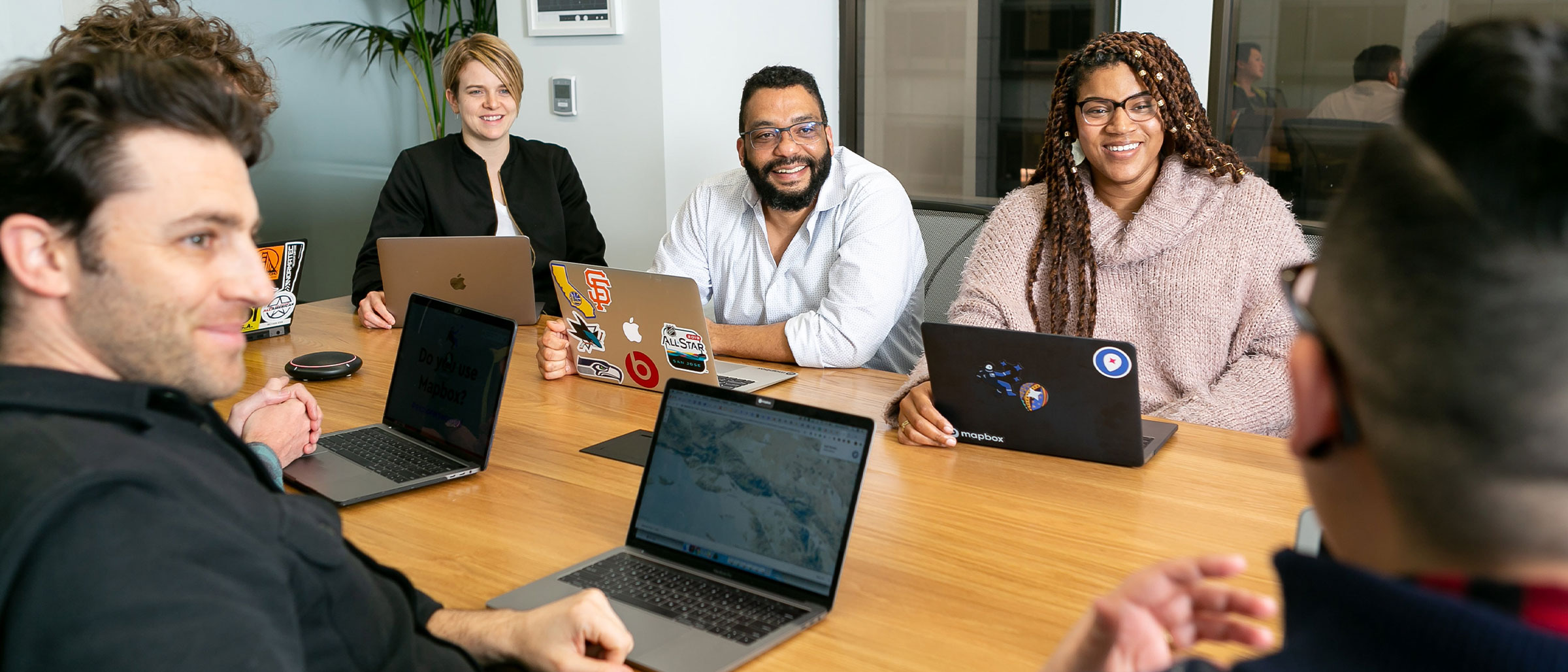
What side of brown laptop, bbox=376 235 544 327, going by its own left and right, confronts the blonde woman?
front

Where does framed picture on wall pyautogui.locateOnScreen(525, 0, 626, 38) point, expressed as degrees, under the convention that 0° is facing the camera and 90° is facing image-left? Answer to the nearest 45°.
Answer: approximately 0°

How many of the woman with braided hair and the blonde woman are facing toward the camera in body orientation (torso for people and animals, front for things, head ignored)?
2

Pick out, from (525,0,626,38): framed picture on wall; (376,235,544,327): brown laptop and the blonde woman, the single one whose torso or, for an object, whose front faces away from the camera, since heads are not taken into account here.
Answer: the brown laptop

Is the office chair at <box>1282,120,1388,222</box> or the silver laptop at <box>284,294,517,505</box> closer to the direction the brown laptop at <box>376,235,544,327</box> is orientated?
the office chair

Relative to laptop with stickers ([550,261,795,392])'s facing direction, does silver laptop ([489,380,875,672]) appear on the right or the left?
on its right

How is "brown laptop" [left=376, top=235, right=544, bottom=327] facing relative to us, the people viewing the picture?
facing away from the viewer

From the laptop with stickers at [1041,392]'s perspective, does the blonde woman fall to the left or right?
on its left

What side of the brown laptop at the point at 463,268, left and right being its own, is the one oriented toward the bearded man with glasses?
right

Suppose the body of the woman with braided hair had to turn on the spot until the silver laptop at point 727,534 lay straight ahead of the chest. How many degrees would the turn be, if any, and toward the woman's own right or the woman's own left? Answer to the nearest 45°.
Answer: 0° — they already face it

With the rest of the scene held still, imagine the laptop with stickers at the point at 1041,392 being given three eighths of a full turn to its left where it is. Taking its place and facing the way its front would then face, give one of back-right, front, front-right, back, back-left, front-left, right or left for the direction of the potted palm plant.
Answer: front-right

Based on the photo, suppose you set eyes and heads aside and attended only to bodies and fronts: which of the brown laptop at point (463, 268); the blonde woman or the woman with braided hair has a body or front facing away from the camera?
the brown laptop

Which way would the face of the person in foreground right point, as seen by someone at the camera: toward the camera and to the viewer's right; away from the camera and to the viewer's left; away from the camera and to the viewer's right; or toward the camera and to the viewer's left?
away from the camera and to the viewer's left

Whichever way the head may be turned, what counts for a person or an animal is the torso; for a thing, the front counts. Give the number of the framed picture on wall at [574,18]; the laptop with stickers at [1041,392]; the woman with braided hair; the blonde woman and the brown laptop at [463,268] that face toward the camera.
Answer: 3

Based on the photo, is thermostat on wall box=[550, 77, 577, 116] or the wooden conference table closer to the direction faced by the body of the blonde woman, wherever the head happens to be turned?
the wooden conference table
